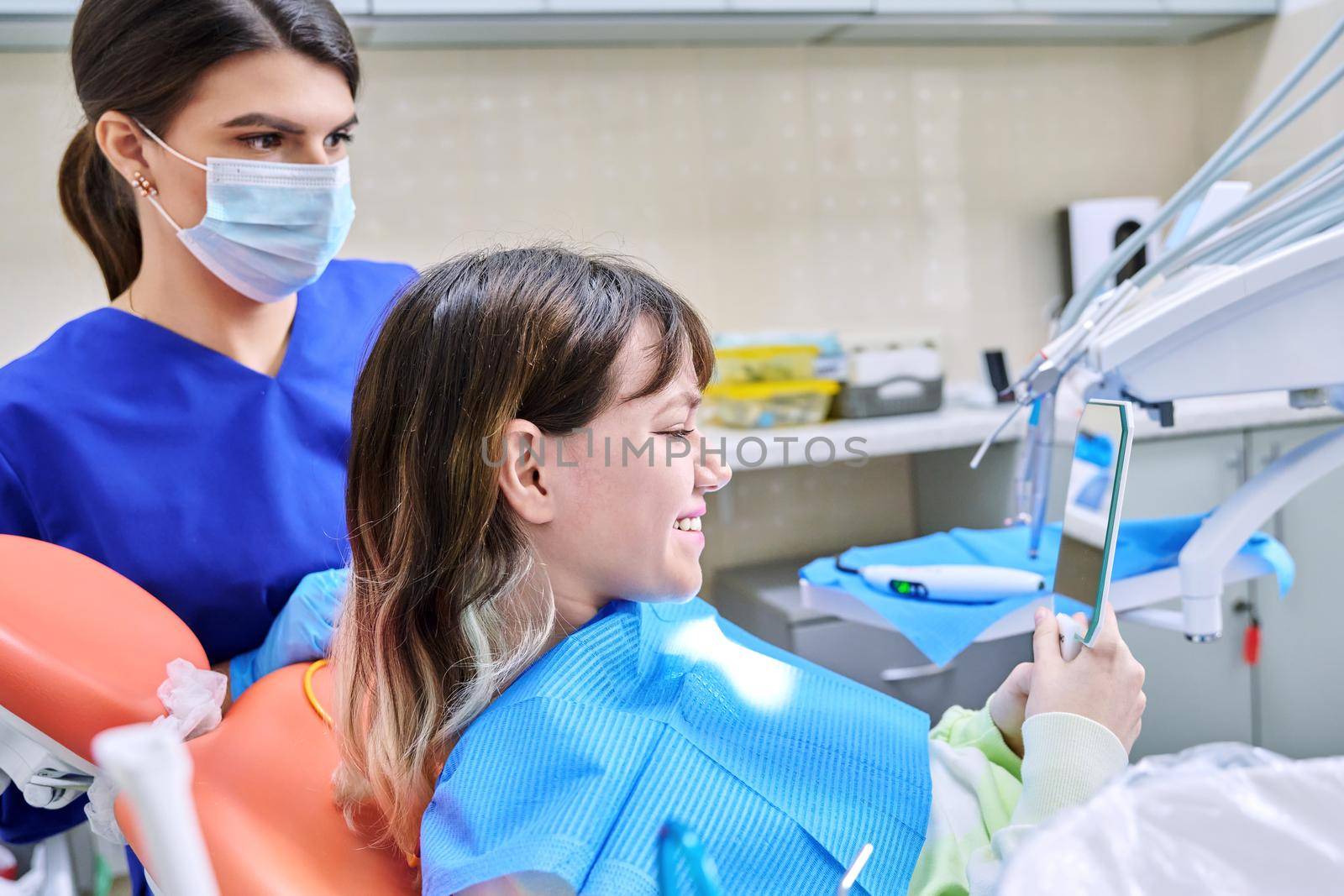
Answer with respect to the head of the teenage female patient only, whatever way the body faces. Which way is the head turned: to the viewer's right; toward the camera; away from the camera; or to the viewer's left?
to the viewer's right

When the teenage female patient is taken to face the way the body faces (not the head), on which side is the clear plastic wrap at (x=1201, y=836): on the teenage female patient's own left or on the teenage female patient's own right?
on the teenage female patient's own right

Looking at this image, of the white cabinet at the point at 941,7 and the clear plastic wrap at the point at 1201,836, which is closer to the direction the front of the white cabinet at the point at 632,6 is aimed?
the clear plastic wrap

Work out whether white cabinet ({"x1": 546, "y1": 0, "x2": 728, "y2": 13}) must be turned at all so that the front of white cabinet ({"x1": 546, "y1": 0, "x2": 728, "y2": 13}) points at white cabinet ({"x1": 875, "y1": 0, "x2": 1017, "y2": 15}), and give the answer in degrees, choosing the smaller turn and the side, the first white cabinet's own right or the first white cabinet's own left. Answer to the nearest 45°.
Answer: approximately 90° to the first white cabinet's own left

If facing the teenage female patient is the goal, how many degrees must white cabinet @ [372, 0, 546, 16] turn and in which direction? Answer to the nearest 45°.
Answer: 0° — it already faces them

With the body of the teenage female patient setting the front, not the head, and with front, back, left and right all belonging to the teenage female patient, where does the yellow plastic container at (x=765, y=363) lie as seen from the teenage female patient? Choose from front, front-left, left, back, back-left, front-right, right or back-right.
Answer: left

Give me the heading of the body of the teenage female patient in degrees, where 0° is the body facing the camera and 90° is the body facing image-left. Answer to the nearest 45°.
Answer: approximately 270°

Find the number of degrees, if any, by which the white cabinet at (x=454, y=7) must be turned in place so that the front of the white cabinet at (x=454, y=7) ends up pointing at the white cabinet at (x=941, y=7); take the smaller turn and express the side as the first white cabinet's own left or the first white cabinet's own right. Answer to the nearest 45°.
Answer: approximately 90° to the first white cabinet's own left

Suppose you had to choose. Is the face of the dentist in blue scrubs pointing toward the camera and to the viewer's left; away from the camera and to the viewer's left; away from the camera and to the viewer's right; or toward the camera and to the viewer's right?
toward the camera and to the viewer's right

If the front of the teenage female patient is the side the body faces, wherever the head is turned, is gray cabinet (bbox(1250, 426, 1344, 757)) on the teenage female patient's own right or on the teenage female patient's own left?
on the teenage female patient's own left

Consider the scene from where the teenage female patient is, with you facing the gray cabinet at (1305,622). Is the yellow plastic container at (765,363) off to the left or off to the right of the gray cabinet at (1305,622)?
left
